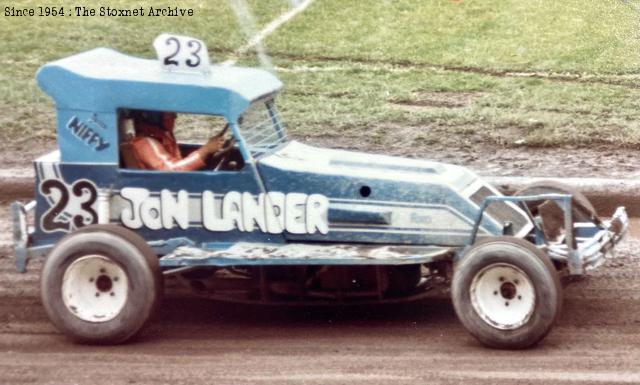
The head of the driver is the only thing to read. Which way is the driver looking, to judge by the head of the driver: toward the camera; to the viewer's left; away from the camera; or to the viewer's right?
to the viewer's right

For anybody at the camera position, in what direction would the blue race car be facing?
facing to the right of the viewer

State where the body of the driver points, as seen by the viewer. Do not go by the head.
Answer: to the viewer's right
